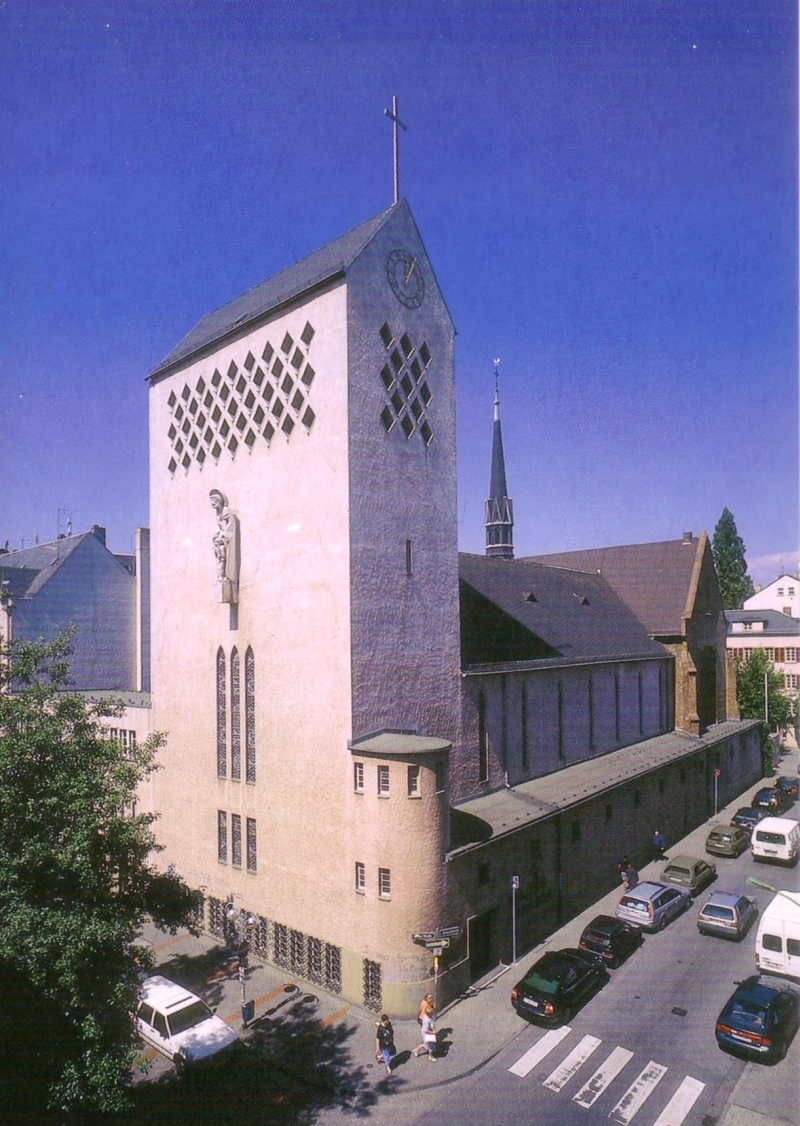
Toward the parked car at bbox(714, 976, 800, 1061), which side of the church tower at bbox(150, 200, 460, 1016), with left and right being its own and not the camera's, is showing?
left

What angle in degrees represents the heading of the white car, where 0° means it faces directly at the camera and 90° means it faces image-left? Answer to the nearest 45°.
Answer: approximately 315°

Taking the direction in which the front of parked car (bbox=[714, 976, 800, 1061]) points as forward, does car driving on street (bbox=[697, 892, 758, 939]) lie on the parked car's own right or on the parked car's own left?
on the parked car's own left

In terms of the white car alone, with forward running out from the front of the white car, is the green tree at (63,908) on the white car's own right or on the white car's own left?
on the white car's own right

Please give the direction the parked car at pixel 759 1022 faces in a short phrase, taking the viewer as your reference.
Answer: facing away from the viewer and to the right of the viewer

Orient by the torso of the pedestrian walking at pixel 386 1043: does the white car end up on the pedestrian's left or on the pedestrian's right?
on the pedestrian's right

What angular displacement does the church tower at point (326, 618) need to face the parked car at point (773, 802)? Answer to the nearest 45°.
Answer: approximately 180°
